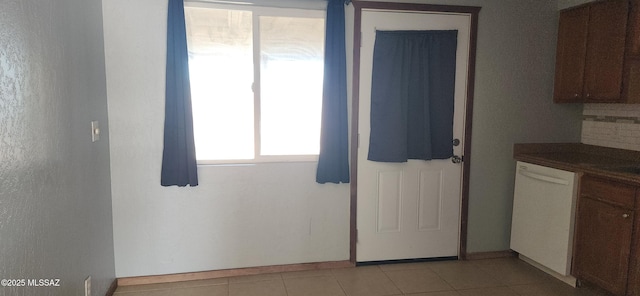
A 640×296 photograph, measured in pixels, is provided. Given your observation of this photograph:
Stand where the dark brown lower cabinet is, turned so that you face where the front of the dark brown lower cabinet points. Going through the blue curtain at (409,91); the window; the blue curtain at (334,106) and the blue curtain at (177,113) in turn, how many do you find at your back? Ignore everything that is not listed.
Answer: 0

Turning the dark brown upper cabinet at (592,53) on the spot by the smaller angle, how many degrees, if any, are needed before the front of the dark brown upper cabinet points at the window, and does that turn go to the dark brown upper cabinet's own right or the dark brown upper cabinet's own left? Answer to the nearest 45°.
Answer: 0° — it already faces it

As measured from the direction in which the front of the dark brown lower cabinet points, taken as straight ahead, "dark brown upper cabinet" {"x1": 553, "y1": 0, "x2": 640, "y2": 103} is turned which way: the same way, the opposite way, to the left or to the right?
the same way

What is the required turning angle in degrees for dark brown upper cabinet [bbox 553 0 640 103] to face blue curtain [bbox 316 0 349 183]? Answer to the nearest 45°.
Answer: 0° — it already faces it

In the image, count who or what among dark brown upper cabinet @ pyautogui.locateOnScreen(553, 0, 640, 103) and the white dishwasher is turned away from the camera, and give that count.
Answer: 0

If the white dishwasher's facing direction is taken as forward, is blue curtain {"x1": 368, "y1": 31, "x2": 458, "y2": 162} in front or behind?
in front

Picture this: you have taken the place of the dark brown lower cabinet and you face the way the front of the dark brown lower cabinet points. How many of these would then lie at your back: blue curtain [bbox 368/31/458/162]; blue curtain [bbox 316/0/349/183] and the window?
0

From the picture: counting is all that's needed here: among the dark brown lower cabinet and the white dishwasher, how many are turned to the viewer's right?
0

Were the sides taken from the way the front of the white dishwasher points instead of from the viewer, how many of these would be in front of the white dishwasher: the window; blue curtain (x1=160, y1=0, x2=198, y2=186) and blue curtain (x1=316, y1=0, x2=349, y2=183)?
3

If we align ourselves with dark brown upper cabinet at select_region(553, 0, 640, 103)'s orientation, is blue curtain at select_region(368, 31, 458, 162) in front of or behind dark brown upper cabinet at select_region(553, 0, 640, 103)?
in front

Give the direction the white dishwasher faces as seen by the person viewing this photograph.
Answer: facing the viewer and to the left of the viewer

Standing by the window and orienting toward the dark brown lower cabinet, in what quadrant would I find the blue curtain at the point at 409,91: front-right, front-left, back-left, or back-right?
front-left

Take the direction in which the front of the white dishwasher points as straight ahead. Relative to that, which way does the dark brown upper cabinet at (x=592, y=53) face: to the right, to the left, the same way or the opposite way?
the same way

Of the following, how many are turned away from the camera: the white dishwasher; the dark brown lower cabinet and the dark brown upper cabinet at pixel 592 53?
0

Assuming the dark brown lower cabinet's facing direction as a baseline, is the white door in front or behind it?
in front

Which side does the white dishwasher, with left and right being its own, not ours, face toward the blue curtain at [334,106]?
front
